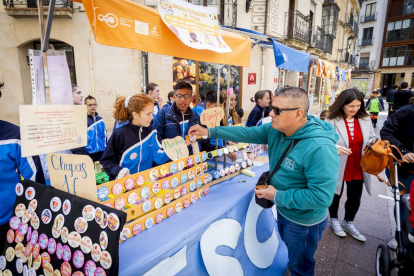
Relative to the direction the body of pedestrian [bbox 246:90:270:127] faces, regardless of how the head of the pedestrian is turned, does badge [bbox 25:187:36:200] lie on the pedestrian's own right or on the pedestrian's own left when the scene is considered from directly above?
on the pedestrian's own right

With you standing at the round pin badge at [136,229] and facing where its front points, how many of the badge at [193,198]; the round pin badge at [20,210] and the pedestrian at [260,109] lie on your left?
2

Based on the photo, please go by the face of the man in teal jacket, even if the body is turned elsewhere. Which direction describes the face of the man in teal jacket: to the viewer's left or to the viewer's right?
to the viewer's left
